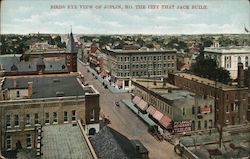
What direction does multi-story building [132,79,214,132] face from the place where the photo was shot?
facing the viewer and to the left of the viewer
